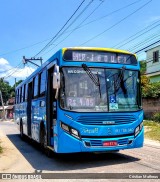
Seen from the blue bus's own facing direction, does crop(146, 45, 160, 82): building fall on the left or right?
on its left

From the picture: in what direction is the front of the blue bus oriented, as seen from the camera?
facing the viewer and to the right of the viewer

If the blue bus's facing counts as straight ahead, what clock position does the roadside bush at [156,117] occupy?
The roadside bush is roughly at 8 o'clock from the blue bus.
